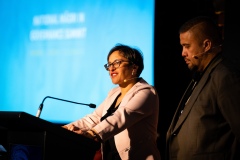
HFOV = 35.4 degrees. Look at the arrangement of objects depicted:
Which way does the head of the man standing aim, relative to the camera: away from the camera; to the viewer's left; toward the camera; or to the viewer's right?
to the viewer's left

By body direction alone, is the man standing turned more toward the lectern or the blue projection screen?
the lectern

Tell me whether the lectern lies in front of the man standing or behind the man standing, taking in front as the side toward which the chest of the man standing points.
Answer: in front

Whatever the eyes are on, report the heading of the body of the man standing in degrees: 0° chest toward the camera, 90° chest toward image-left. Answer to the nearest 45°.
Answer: approximately 45°

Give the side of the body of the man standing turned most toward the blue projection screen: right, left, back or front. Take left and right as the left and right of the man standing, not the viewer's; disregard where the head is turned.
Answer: right

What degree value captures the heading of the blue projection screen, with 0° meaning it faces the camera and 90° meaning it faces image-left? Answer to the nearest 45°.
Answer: approximately 0°
